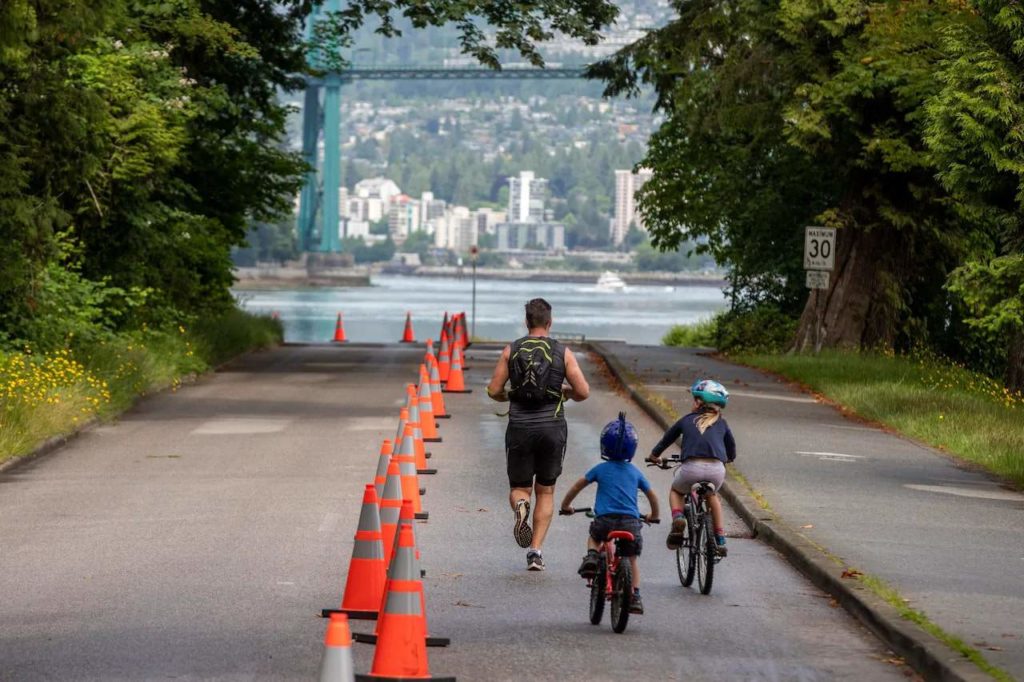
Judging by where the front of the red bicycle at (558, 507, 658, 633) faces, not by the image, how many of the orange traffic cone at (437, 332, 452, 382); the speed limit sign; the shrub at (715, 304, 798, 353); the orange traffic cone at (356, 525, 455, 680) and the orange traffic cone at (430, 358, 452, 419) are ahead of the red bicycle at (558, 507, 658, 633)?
4

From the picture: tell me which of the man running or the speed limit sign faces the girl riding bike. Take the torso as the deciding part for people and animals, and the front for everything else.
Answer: the speed limit sign

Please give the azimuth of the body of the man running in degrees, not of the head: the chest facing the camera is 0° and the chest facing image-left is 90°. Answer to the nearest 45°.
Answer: approximately 180°

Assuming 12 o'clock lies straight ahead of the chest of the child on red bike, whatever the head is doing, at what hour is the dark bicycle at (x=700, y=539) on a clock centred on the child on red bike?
The dark bicycle is roughly at 1 o'clock from the child on red bike.

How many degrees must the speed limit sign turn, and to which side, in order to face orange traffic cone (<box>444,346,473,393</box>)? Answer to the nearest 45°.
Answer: approximately 45° to its right

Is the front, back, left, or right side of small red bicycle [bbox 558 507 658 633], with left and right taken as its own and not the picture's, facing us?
back

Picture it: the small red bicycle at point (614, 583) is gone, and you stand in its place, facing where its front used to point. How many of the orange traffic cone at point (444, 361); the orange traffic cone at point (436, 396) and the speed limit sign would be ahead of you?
3

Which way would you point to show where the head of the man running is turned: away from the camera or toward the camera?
away from the camera

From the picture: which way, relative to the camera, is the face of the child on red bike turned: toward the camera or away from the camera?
away from the camera

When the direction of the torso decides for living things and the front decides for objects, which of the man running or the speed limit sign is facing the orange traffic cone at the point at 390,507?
the speed limit sign

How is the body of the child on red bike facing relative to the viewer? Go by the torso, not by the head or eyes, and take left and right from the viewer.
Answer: facing away from the viewer
